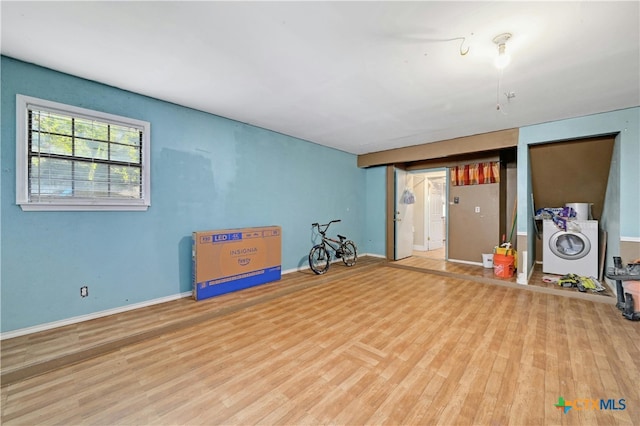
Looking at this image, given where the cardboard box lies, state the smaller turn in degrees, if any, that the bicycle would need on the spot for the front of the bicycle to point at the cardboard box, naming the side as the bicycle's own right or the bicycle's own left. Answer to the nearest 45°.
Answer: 0° — it already faces it

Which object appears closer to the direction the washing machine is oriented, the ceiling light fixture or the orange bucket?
the ceiling light fixture

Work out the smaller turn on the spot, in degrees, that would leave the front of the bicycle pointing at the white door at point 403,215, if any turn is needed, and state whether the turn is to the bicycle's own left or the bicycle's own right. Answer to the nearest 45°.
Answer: approximately 180°

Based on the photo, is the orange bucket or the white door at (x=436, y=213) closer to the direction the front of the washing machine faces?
the orange bucket

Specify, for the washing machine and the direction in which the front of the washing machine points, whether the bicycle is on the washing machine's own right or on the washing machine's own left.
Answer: on the washing machine's own right

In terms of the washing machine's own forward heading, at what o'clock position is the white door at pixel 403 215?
The white door is roughly at 3 o'clock from the washing machine.

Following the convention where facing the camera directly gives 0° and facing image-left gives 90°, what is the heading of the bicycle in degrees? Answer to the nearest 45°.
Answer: approximately 45°

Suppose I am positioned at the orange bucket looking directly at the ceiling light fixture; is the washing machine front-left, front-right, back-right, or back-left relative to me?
back-left

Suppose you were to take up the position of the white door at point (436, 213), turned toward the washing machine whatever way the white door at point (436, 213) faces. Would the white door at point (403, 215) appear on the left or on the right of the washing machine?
right

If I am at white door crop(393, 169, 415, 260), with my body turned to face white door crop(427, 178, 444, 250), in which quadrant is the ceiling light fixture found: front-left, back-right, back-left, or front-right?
back-right

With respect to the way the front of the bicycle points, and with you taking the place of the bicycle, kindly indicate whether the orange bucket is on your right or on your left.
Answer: on your left

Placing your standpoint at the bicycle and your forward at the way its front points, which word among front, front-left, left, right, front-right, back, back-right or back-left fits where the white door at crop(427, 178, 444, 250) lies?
back
